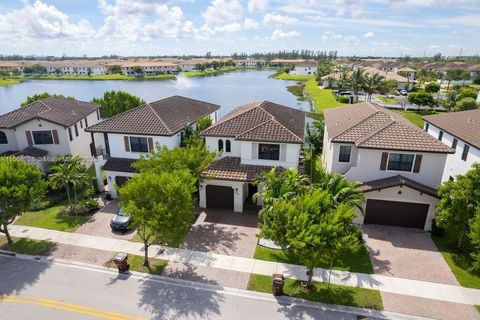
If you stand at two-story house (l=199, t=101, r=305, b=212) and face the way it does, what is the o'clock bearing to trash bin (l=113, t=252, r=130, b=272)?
The trash bin is roughly at 1 o'clock from the two-story house.

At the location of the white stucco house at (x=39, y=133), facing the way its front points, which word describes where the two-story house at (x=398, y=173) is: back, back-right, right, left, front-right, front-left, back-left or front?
left

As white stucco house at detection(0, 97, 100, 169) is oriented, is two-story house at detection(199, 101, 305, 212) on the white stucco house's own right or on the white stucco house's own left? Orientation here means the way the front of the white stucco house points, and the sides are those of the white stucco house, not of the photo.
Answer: on the white stucco house's own left

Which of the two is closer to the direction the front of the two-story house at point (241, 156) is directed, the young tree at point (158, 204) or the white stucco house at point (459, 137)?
the young tree

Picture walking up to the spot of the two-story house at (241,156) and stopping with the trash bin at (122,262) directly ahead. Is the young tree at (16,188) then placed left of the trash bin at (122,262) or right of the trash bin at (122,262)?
right

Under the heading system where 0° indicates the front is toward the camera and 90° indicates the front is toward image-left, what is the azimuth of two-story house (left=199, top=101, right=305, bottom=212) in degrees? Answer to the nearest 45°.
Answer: approximately 0°

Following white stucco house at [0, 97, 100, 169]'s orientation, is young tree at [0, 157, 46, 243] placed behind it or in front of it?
in front

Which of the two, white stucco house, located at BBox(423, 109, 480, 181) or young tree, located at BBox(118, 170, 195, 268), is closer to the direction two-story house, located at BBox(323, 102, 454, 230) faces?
the young tree

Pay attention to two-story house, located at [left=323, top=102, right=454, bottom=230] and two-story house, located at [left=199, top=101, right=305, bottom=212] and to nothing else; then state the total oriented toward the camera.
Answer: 2
